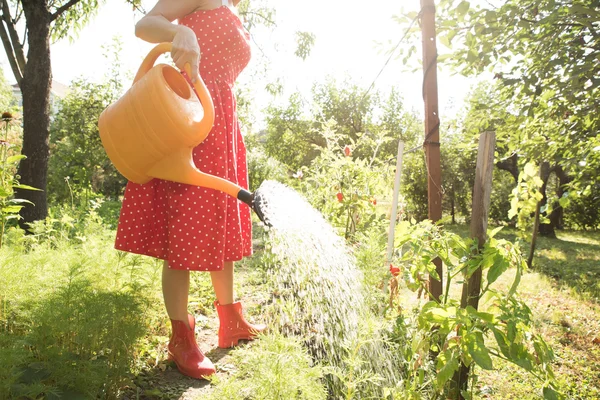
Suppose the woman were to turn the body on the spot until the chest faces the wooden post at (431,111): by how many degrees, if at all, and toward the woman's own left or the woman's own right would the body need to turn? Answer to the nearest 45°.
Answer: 0° — they already face it

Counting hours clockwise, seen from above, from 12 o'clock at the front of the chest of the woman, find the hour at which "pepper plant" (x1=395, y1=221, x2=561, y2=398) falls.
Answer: The pepper plant is roughly at 1 o'clock from the woman.

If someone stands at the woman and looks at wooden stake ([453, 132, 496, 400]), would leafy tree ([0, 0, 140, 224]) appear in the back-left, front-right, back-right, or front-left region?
back-left

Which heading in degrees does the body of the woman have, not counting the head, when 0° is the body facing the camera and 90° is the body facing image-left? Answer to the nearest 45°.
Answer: approximately 270°

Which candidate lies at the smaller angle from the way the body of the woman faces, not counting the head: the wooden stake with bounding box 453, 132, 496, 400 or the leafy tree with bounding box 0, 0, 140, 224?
the wooden stake
